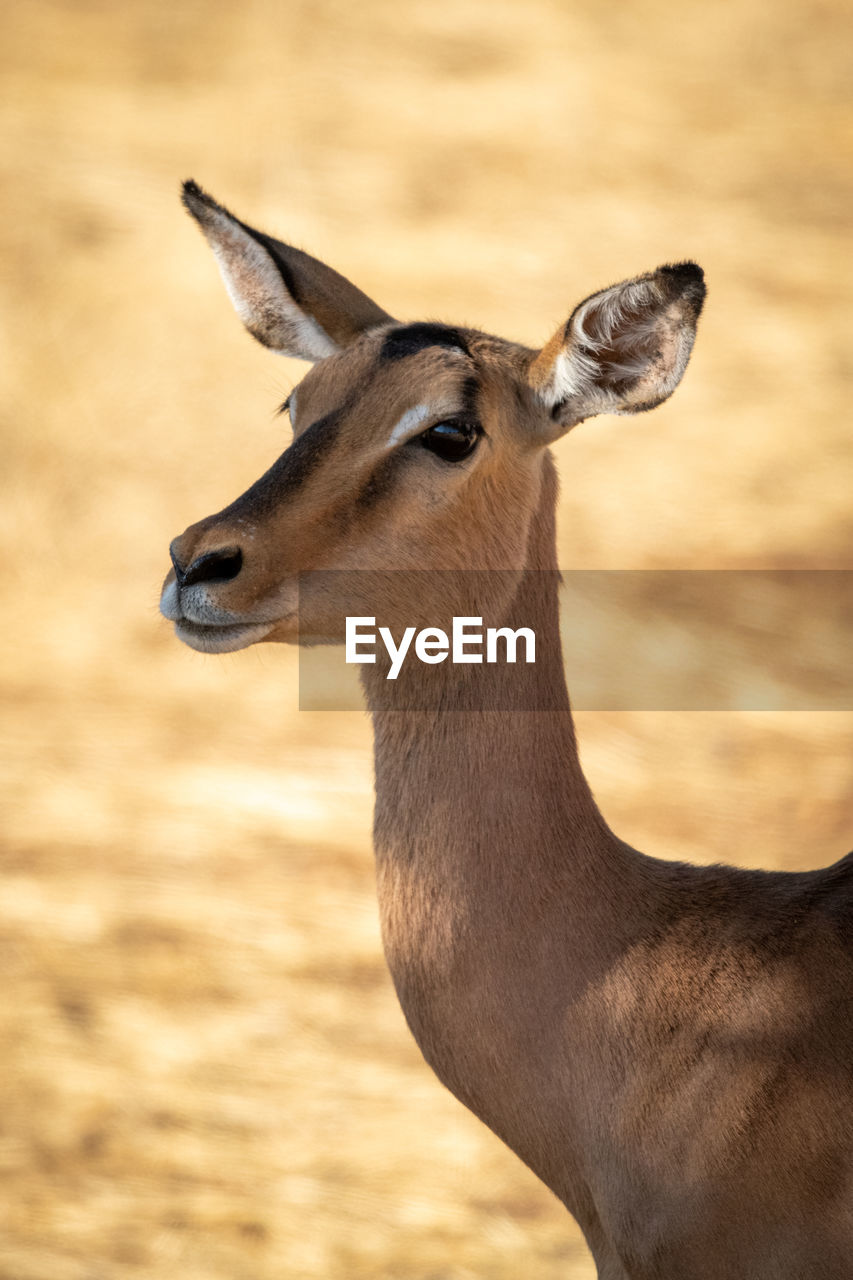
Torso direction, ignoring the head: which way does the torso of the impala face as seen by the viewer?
to the viewer's left
